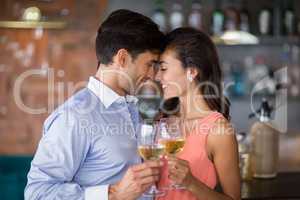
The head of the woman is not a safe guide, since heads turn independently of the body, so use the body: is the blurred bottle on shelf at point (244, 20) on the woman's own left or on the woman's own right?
on the woman's own right

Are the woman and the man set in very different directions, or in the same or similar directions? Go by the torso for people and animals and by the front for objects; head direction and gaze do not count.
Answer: very different directions

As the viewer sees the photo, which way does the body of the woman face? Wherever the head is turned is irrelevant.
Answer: to the viewer's left

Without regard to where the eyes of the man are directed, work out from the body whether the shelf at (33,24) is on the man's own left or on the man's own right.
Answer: on the man's own left

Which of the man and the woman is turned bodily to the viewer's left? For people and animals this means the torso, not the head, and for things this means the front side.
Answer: the woman

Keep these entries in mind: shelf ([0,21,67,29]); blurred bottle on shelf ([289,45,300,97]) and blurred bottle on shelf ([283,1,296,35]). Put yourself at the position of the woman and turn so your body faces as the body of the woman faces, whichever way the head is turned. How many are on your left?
0

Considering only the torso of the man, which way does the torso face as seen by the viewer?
to the viewer's right

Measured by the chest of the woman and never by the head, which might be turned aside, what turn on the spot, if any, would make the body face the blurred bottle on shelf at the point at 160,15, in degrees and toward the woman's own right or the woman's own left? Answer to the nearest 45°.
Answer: approximately 90° to the woman's own right

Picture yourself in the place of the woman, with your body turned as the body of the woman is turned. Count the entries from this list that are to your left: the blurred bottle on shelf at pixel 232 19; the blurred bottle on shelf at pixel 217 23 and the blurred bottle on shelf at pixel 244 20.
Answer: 0

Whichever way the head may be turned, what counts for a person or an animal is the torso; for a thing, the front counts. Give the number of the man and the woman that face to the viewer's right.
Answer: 1
